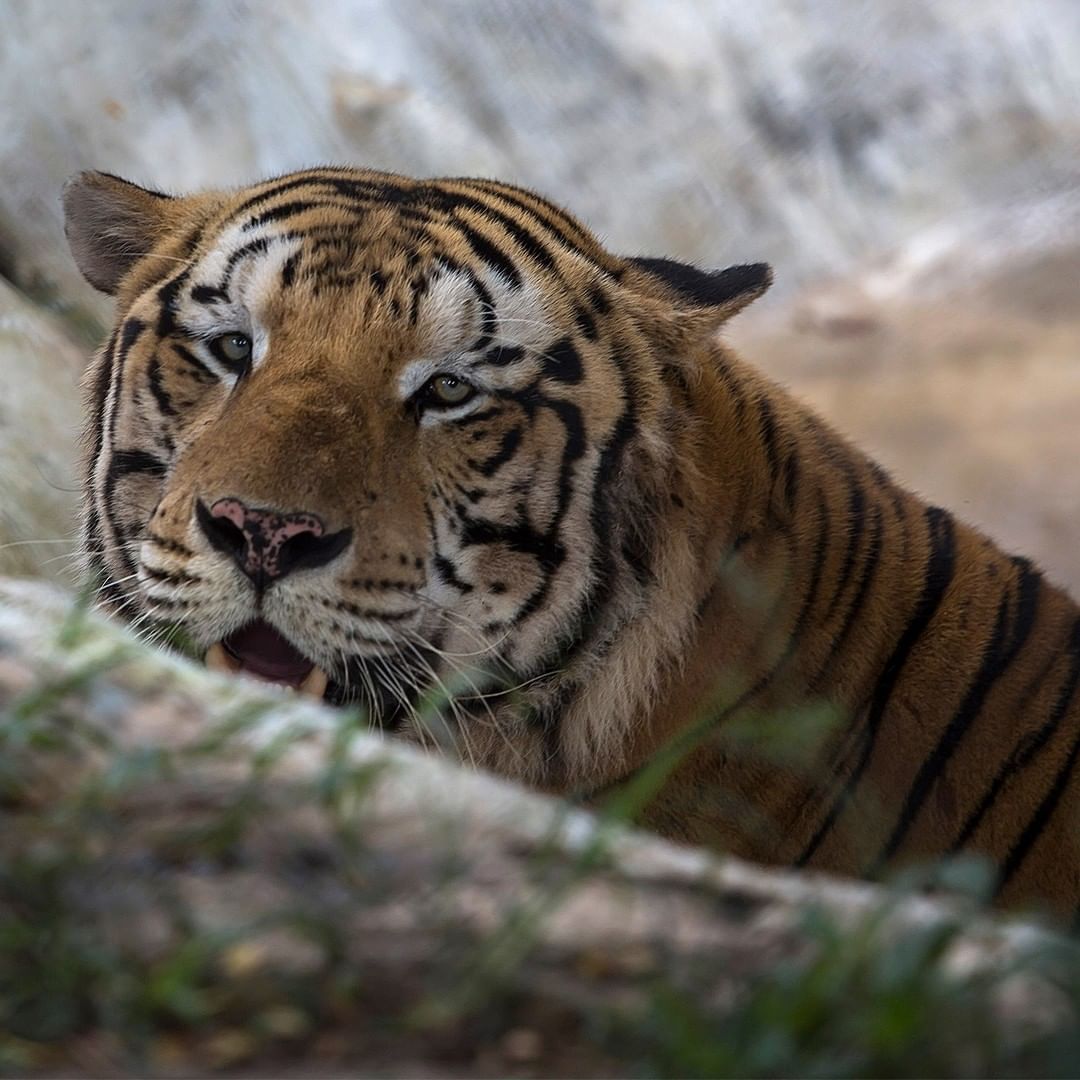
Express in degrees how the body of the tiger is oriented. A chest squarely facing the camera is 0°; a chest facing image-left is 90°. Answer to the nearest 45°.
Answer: approximately 45°
